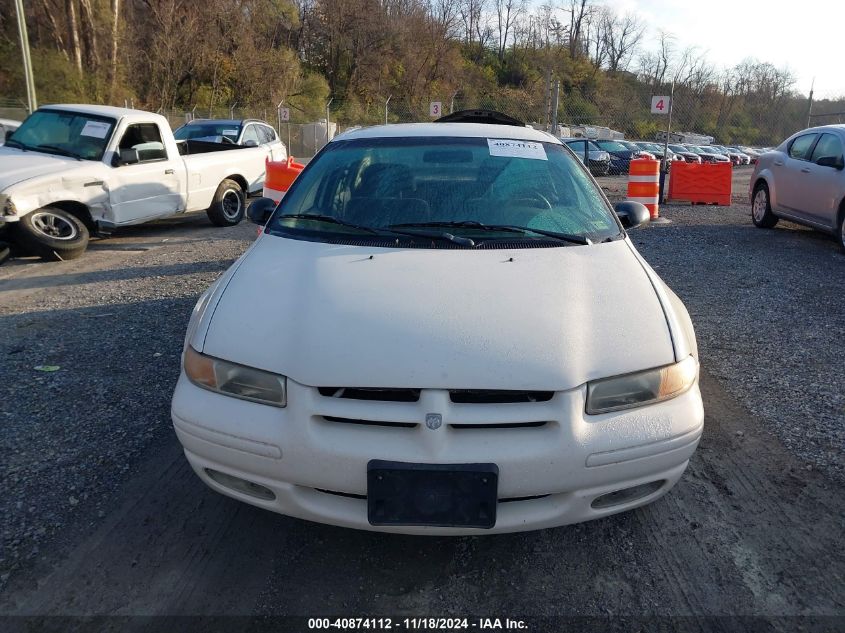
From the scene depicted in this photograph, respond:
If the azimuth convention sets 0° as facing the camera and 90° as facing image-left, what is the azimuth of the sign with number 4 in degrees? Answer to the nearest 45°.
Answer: approximately 0°

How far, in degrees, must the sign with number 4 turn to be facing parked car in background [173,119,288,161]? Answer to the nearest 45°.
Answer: approximately 45° to its right

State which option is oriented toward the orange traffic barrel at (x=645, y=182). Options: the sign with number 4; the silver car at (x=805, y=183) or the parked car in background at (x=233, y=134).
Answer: the sign with number 4

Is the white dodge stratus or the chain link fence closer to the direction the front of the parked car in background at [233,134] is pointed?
the white dodge stratus

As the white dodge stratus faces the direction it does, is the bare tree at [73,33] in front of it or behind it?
behind
